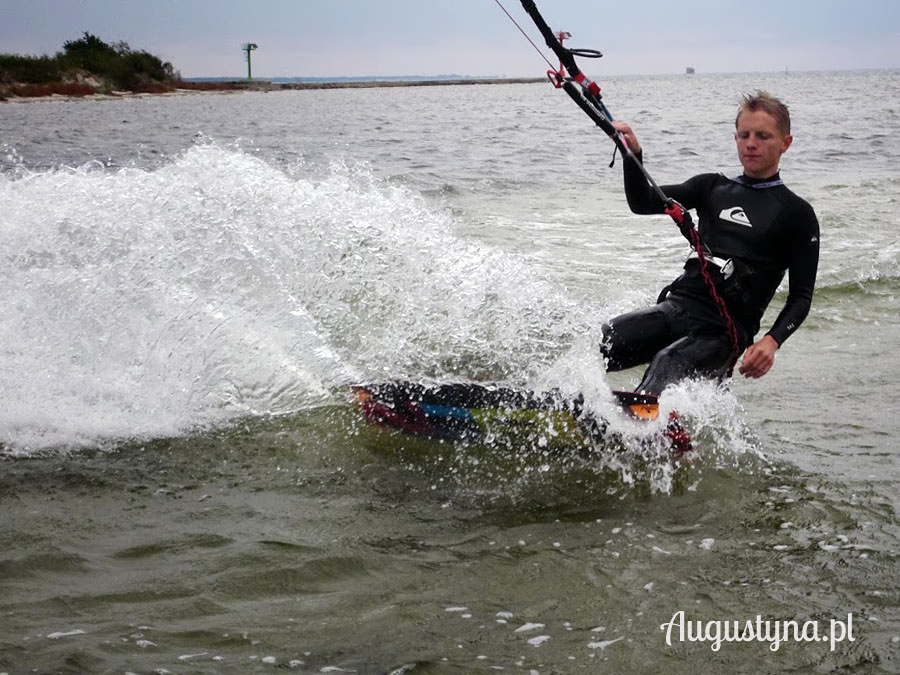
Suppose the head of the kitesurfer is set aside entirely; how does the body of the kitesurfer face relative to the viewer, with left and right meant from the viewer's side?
facing the viewer and to the left of the viewer
